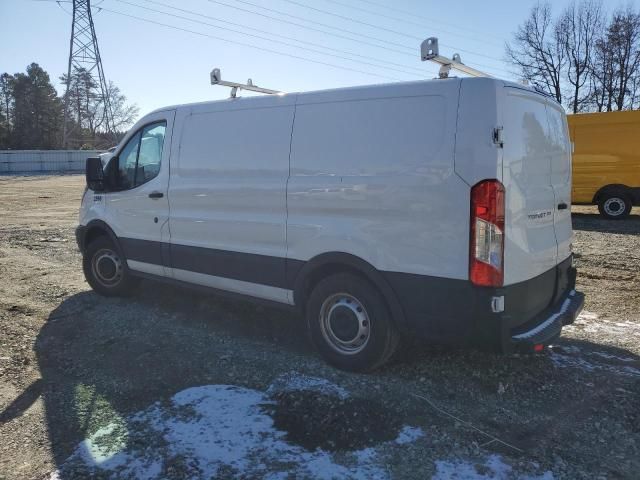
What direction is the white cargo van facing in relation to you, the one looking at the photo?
facing away from the viewer and to the left of the viewer

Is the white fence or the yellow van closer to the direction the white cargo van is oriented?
the white fence

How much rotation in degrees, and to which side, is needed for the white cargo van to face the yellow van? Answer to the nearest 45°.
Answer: approximately 90° to its right
